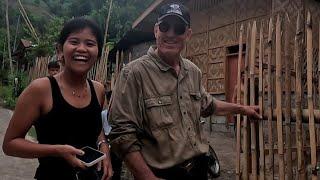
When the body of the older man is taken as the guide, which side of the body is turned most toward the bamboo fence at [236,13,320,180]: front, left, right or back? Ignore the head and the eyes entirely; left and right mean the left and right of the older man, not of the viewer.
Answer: left

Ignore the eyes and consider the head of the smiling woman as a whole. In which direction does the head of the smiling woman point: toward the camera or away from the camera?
toward the camera

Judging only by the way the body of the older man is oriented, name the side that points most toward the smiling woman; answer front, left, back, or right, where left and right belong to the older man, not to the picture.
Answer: right

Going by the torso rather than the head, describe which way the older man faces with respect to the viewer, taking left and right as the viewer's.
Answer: facing the viewer and to the right of the viewer
